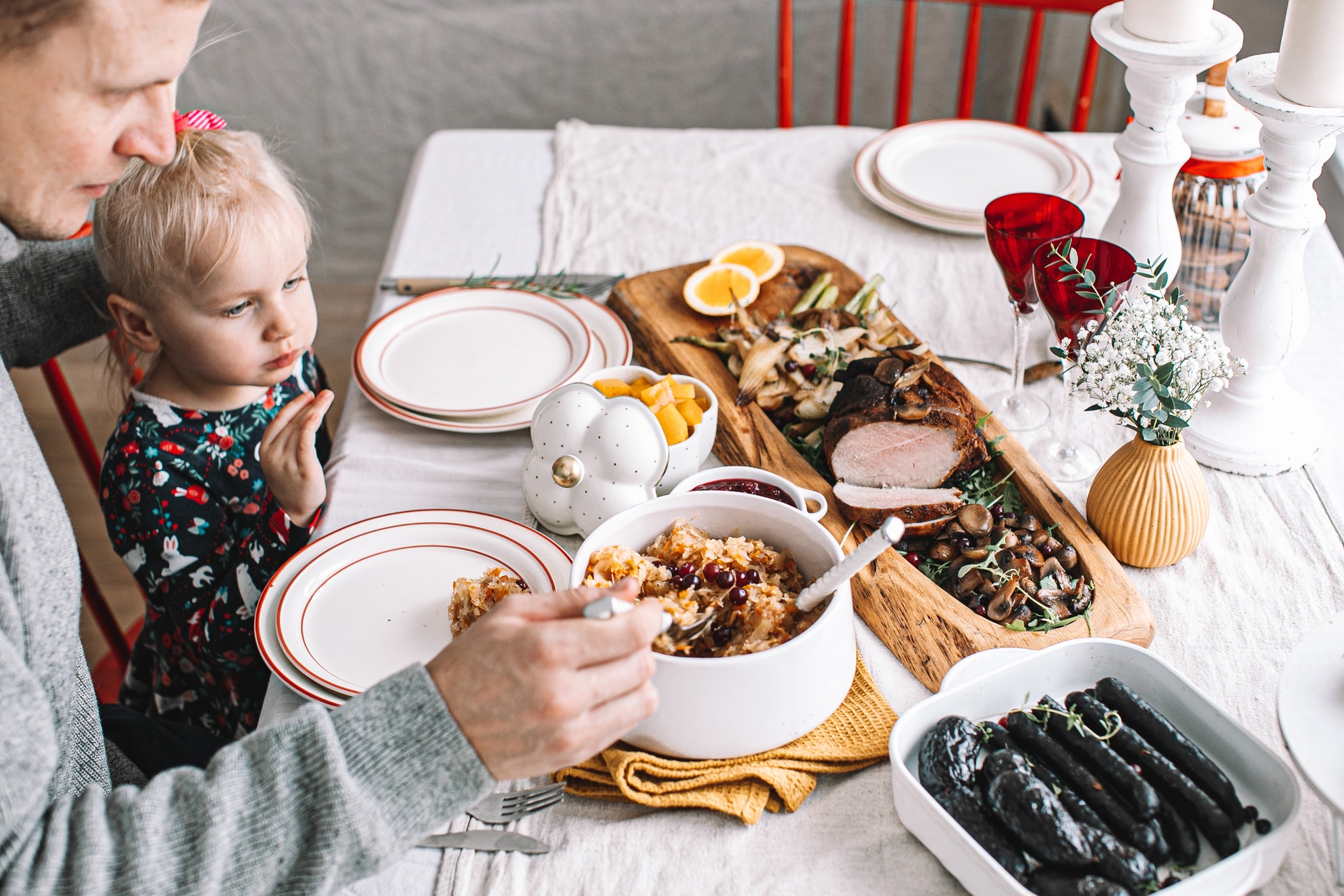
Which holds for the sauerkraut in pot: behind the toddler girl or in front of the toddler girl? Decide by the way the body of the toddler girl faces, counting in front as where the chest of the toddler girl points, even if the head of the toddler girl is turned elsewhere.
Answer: in front

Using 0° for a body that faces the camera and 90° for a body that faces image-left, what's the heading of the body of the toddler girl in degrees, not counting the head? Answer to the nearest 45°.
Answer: approximately 315°

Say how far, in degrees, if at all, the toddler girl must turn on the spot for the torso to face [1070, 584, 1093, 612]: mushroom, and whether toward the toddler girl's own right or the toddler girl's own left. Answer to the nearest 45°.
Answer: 0° — they already face it

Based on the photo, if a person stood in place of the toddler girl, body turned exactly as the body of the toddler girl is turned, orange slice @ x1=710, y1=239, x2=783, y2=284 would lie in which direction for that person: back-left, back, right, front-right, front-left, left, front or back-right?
front-left

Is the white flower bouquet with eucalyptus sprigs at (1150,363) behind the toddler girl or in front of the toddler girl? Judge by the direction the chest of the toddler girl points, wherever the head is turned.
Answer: in front

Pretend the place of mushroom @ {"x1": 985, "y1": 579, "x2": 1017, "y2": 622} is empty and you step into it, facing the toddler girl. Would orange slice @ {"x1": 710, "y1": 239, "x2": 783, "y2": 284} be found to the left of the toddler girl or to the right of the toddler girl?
right

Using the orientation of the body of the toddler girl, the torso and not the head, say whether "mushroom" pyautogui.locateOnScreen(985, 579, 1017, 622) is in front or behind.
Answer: in front
